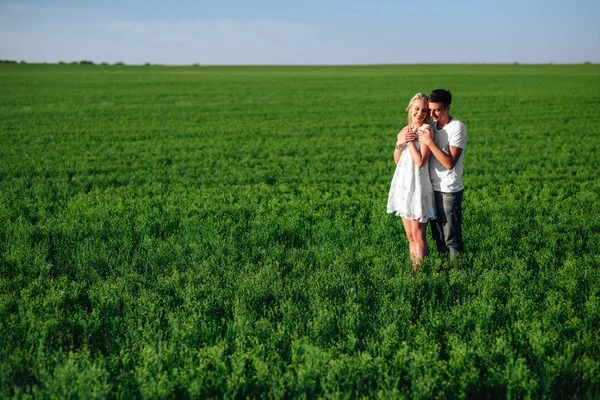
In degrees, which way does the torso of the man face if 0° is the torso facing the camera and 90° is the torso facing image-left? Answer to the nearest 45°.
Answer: approximately 45°
